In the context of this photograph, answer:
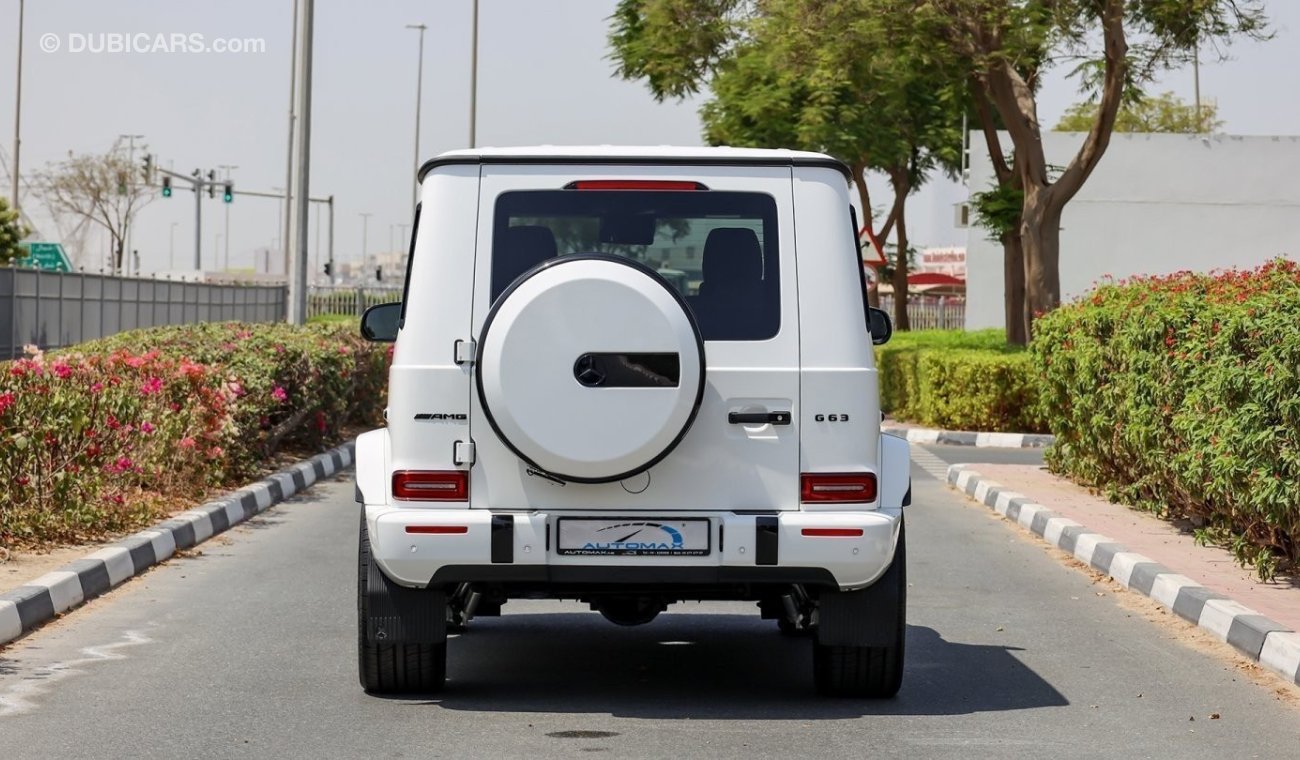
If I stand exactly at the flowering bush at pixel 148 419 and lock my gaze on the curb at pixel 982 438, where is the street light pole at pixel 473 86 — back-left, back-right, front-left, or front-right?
front-left

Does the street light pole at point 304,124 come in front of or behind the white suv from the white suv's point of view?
in front

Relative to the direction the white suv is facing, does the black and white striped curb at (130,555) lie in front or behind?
in front

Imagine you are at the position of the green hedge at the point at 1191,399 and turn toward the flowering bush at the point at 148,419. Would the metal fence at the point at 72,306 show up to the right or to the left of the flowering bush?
right

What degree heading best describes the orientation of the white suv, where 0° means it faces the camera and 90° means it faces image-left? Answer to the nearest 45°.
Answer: approximately 180°

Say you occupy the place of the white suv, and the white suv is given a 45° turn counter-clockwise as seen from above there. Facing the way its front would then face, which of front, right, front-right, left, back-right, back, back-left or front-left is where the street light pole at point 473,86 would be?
front-right

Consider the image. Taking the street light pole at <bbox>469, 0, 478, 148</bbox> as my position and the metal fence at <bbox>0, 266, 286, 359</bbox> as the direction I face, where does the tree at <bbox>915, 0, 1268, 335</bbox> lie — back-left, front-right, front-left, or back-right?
front-left

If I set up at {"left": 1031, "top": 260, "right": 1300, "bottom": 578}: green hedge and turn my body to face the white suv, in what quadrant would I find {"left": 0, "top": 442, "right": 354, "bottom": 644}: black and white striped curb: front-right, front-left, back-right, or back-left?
front-right

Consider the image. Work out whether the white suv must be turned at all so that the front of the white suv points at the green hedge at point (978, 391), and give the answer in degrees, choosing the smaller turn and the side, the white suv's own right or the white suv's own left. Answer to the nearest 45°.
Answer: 0° — it already faces it

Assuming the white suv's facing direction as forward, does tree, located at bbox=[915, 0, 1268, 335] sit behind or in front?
in front

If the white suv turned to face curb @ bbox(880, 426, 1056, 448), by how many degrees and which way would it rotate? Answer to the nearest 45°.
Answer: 0° — it already faces it

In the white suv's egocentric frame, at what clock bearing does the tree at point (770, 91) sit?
The tree is roughly at 12 o'clock from the white suv.
